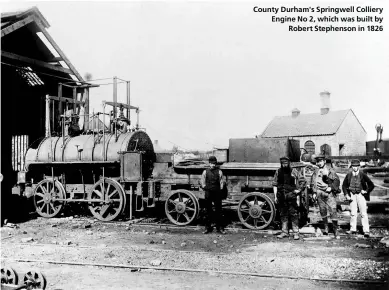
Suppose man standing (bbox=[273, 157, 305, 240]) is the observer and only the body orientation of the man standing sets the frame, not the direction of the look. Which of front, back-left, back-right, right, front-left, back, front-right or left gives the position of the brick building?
back

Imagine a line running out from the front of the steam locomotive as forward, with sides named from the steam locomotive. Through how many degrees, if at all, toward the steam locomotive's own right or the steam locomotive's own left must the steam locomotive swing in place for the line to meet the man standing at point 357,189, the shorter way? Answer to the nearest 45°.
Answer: approximately 180°

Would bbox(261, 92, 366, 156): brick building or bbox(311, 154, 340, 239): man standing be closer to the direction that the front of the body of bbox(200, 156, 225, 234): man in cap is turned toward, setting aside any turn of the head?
the man standing

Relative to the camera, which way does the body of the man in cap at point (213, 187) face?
toward the camera

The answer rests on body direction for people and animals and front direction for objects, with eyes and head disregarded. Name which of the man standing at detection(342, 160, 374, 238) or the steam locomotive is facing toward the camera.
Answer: the man standing

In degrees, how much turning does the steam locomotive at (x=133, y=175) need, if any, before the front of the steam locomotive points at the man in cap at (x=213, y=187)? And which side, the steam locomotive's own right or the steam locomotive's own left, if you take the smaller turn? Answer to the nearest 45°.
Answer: approximately 180°

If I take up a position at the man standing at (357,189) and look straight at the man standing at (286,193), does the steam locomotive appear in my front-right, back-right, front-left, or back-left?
front-right

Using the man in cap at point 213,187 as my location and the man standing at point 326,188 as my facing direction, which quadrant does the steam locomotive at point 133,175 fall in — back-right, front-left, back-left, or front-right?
back-left

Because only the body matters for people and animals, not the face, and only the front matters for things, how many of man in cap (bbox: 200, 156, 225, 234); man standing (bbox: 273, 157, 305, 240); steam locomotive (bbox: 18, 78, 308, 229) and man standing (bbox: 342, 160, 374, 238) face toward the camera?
3

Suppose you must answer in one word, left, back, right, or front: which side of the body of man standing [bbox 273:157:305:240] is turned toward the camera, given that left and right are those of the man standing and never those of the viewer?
front

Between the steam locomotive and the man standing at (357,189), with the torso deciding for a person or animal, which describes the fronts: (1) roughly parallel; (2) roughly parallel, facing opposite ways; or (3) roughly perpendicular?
roughly perpendicular

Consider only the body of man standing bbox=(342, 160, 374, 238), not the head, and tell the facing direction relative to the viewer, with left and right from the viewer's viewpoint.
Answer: facing the viewer

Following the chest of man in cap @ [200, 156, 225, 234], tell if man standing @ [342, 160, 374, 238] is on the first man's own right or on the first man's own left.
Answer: on the first man's own left

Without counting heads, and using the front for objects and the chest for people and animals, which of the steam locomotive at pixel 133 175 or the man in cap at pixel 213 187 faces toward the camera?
the man in cap

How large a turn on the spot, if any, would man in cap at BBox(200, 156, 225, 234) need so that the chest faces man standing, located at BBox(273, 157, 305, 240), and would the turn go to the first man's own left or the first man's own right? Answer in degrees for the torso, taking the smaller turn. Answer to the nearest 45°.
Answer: approximately 90° to the first man's own left

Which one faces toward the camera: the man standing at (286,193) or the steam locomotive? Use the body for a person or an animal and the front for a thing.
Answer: the man standing

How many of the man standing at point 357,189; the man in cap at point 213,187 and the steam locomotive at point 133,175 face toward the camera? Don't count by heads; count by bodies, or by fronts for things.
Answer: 2
